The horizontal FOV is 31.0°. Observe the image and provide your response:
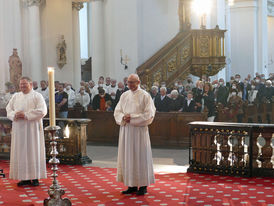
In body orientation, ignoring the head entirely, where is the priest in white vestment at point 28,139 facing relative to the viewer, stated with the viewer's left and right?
facing the viewer and to the left of the viewer

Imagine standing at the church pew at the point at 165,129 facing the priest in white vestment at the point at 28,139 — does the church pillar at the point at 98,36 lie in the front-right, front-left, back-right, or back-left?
back-right

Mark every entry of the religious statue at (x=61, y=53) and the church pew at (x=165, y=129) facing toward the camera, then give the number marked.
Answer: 2

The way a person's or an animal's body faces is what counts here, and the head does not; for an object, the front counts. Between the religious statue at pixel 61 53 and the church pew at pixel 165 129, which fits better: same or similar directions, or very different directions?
same or similar directions

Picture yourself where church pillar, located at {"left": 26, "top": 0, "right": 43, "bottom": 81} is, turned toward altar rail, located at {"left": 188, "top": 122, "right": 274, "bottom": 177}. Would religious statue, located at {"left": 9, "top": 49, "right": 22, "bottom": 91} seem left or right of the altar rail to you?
right

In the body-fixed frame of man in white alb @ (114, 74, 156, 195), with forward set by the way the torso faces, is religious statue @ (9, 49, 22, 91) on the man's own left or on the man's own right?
on the man's own right

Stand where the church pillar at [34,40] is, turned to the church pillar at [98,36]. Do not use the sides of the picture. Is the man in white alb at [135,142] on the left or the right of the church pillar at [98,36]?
right

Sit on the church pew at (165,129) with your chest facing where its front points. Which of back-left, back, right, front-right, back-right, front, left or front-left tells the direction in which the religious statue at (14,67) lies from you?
back-right

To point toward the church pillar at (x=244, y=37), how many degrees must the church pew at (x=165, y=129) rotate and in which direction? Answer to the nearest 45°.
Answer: approximately 180°

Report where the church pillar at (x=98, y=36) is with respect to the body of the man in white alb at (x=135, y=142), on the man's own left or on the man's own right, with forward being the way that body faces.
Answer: on the man's own right

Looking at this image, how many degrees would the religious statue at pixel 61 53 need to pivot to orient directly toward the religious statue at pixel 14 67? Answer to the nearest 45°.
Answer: approximately 45° to its right

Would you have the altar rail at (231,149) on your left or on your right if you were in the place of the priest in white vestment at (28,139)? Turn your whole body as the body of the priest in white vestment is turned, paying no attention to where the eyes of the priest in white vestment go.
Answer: on your left

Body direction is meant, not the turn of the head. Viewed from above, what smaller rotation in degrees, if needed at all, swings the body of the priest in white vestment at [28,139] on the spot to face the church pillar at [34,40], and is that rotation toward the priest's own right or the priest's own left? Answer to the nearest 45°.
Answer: approximately 135° to the priest's own right

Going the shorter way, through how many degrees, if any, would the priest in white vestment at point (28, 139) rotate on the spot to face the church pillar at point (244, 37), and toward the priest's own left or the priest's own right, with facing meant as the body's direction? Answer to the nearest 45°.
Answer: approximately 180°

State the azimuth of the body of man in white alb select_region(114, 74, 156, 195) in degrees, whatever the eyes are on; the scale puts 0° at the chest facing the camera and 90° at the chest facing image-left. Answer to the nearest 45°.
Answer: approximately 45°

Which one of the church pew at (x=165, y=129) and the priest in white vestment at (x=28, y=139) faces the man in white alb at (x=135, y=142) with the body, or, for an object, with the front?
the church pew

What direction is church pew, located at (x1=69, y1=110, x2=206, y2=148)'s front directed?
toward the camera

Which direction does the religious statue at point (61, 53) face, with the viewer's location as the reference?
facing the viewer

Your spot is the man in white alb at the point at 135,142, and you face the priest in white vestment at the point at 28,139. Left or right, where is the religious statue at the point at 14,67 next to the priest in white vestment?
right

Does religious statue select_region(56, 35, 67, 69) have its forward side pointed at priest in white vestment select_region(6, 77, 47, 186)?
yes

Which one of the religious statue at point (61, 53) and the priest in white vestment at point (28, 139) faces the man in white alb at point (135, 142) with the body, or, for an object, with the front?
the religious statue
